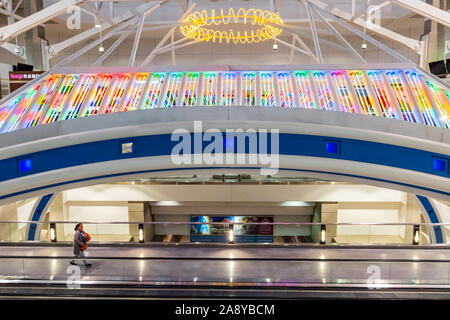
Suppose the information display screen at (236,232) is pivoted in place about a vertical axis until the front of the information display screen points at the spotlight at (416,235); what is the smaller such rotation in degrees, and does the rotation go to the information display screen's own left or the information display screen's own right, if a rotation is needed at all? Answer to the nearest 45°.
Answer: approximately 90° to the information display screen's own left

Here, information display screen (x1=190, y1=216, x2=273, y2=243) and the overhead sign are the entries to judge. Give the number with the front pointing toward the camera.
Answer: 2

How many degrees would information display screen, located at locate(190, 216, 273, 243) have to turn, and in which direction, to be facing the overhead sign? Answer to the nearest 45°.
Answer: approximately 135° to its right

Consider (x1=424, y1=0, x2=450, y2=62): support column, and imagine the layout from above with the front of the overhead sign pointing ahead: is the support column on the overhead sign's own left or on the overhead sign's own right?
on the overhead sign's own left

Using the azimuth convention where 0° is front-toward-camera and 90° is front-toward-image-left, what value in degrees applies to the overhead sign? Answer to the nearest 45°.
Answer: approximately 0°
